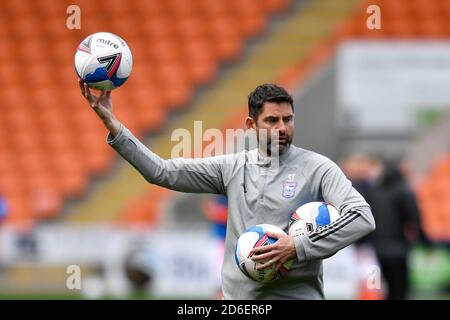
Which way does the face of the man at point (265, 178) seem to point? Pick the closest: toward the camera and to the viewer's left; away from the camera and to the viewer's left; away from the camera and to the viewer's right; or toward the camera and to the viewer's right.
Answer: toward the camera and to the viewer's right

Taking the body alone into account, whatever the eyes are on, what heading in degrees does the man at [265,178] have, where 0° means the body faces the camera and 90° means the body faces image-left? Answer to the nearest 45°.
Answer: approximately 0°

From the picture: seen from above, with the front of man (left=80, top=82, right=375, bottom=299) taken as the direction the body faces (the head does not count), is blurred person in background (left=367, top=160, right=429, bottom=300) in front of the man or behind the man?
behind
